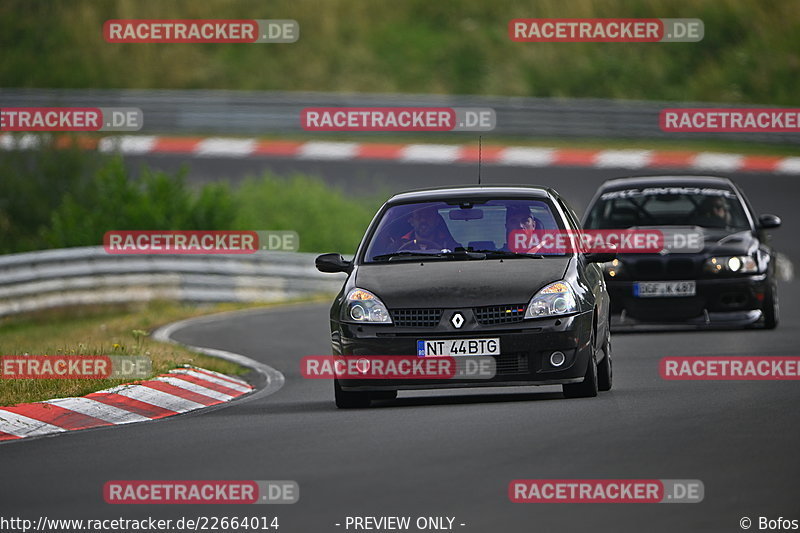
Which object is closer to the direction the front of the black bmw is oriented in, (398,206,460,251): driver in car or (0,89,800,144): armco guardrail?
the driver in car

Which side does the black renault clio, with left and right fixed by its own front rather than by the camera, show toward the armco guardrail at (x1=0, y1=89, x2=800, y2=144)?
back

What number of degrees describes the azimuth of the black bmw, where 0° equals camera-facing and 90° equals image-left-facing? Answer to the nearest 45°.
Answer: approximately 0°

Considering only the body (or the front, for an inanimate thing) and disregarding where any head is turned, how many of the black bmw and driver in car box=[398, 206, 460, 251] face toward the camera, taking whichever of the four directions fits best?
2

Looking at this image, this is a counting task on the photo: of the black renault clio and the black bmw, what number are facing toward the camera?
2

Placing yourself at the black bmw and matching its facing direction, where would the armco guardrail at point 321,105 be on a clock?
The armco guardrail is roughly at 5 o'clock from the black bmw.
